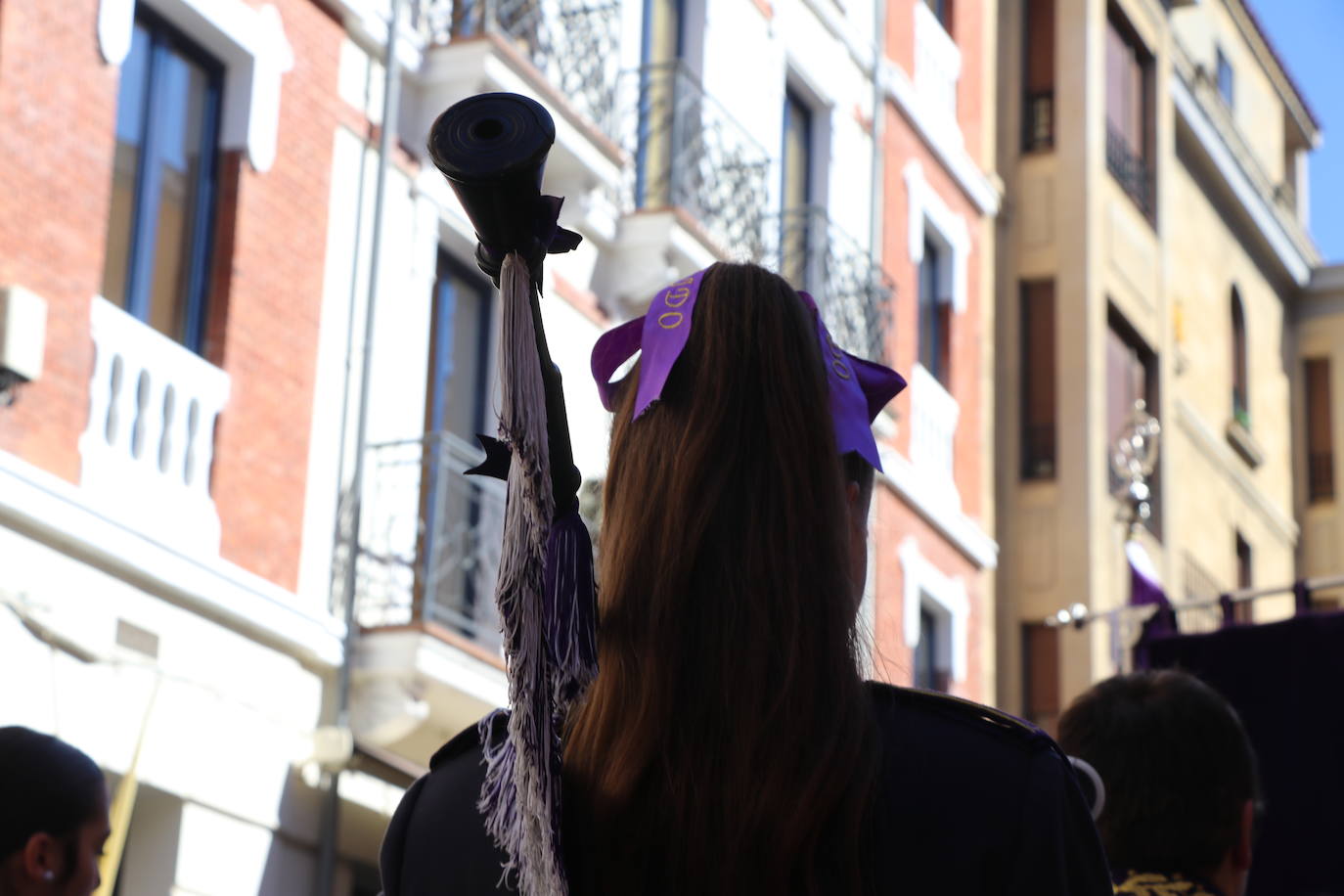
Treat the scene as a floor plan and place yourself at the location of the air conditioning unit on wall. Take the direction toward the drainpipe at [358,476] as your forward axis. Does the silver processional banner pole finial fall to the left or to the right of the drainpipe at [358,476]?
right

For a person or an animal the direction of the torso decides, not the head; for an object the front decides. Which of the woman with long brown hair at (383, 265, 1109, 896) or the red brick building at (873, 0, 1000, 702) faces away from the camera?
the woman with long brown hair

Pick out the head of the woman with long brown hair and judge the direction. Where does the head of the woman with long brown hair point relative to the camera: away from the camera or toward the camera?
away from the camera

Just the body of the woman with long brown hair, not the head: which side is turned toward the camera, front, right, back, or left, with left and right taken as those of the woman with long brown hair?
back

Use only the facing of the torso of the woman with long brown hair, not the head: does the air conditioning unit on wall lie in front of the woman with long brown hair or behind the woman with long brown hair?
in front

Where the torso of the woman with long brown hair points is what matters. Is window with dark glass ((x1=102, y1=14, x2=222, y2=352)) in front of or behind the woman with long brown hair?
in front

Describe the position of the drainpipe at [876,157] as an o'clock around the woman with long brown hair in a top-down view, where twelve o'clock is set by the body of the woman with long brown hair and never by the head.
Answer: The drainpipe is roughly at 12 o'clock from the woman with long brown hair.

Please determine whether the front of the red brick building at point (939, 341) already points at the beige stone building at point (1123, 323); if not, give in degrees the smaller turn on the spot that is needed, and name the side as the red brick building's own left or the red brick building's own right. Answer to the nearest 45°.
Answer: approximately 90° to the red brick building's own left

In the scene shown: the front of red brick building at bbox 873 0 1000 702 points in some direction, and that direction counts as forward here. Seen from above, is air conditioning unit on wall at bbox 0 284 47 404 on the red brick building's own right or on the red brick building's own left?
on the red brick building's own right

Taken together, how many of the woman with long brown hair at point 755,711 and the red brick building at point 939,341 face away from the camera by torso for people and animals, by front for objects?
1

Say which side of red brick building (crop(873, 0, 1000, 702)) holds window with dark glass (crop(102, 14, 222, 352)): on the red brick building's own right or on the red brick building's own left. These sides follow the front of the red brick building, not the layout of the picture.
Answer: on the red brick building's own right
